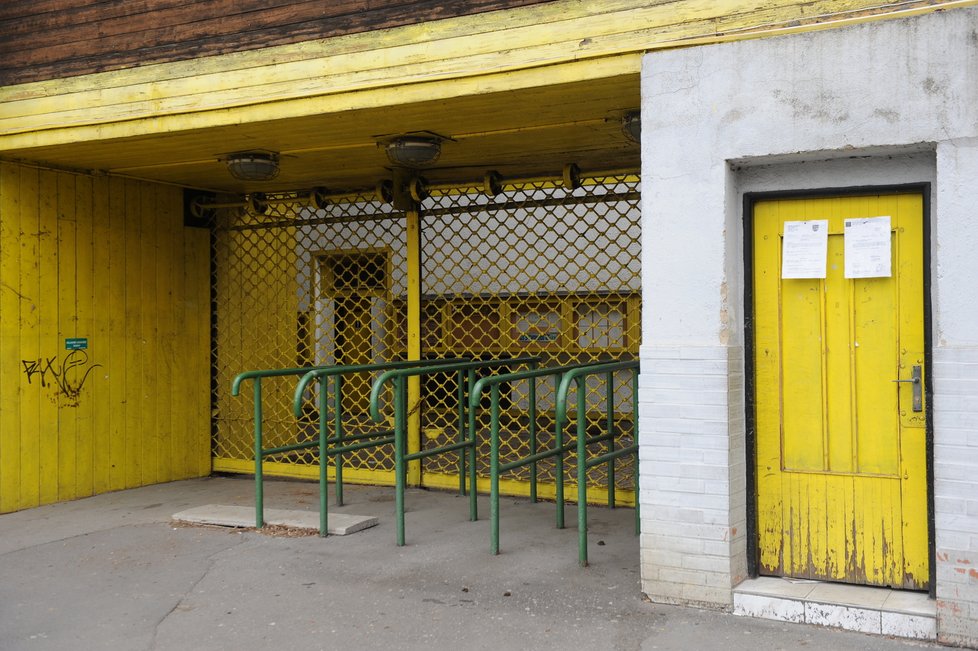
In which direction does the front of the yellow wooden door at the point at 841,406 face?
toward the camera

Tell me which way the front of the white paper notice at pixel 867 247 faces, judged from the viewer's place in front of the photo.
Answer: facing the viewer

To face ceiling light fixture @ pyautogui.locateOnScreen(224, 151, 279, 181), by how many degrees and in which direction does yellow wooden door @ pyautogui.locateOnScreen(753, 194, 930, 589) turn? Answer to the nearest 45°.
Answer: approximately 90° to its right

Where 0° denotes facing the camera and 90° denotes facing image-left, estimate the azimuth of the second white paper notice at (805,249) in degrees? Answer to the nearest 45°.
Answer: approximately 0°

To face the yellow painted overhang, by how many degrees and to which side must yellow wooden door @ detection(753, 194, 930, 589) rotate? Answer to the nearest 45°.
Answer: approximately 90° to its right

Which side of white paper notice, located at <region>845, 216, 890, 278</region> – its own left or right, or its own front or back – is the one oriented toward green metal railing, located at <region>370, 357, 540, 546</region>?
right

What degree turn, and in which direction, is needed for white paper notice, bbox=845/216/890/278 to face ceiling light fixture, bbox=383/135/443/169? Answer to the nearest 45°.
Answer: approximately 90° to its right

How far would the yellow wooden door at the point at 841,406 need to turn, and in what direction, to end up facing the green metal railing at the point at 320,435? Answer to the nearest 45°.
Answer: approximately 90° to its right
